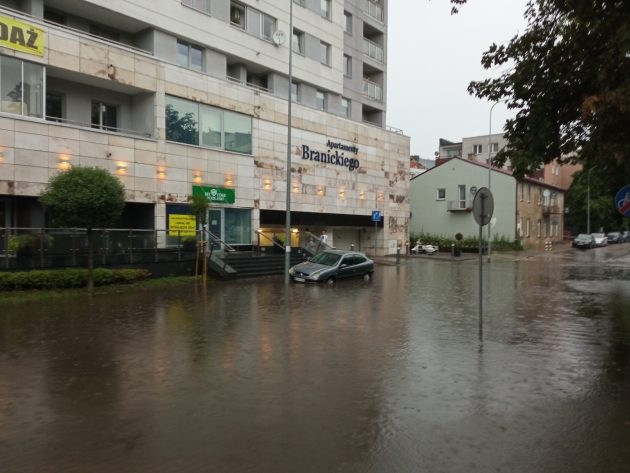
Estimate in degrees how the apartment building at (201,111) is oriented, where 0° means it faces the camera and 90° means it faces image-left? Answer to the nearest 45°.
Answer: approximately 315°

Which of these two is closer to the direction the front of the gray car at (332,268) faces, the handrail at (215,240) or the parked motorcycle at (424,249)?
the handrail

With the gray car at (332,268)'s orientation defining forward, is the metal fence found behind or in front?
in front

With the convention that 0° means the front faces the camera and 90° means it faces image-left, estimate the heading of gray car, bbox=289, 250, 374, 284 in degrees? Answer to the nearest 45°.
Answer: approximately 45°

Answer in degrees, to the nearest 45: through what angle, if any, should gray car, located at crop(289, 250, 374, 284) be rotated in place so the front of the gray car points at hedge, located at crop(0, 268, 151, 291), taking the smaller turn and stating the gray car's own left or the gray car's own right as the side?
0° — it already faces it

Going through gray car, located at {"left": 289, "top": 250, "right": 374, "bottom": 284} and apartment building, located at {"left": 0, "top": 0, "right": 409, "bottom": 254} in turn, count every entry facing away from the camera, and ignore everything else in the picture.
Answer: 0

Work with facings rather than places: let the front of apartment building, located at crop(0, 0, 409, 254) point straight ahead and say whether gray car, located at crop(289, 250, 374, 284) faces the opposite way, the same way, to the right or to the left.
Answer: to the right
